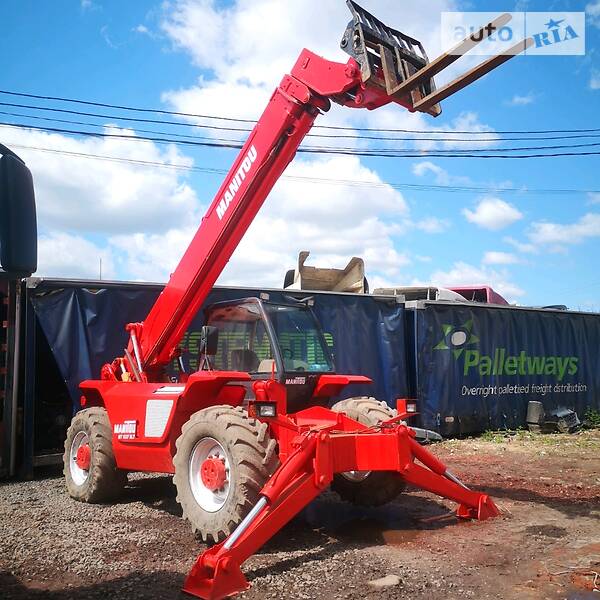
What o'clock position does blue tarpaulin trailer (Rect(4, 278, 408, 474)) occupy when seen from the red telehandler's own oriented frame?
The blue tarpaulin trailer is roughly at 6 o'clock from the red telehandler.

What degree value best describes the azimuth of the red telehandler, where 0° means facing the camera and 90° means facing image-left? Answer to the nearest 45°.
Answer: approximately 315°

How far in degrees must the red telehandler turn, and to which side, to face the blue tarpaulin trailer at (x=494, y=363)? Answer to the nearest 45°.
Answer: approximately 90° to its left
